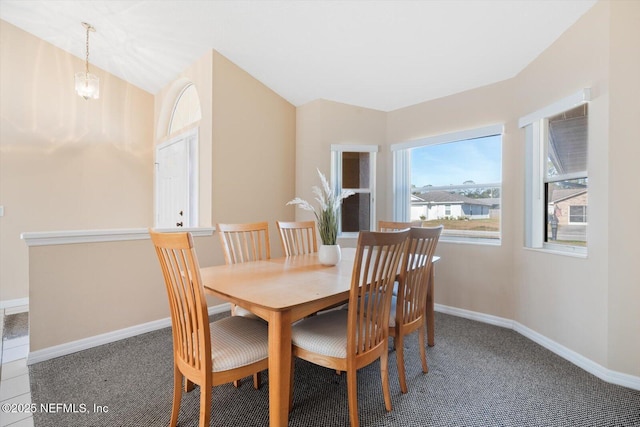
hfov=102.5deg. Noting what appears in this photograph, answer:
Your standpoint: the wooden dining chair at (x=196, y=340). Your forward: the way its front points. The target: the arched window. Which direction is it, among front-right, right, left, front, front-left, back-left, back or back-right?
front-left

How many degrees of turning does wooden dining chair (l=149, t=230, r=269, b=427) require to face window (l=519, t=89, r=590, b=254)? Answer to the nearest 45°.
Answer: approximately 45° to its right

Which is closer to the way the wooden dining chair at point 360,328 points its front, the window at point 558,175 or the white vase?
the white vase

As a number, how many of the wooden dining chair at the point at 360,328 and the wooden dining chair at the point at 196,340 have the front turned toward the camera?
0

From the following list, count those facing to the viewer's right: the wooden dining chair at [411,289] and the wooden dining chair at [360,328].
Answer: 0

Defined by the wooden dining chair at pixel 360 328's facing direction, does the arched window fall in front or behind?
in front

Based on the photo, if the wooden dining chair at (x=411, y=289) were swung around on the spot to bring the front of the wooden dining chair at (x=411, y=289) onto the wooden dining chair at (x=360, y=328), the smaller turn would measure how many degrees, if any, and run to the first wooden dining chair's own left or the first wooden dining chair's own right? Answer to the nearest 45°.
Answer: approximately 90° to the first wooden dining chair's own left

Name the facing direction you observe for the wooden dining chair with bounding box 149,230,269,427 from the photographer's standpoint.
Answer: facing away from the viewer and to the right of the viewer

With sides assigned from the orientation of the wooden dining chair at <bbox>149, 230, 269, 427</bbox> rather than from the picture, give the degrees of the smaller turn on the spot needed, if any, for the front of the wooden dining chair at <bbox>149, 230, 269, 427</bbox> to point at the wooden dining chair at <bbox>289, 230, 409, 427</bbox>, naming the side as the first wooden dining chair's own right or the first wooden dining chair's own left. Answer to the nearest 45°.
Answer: approximately 45° to the first wooden dining chair's own right

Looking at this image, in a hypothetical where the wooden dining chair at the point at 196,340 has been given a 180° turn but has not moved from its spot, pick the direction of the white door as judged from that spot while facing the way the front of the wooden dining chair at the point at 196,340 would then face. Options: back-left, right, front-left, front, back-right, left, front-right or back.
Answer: back-right

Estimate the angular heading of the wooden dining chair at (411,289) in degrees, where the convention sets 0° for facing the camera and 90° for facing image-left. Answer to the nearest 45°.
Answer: approximately 135°

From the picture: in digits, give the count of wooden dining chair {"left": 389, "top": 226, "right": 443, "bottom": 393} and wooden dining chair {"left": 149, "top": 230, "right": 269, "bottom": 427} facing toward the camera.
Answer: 0

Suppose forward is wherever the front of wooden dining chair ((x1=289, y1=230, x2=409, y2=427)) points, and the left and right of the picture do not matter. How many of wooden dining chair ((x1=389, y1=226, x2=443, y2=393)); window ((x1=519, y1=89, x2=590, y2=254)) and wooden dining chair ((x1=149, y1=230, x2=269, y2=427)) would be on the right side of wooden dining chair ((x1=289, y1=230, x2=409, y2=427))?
2

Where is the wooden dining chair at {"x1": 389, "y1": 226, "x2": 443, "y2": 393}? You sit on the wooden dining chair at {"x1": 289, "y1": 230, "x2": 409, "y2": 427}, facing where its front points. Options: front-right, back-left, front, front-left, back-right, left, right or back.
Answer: right

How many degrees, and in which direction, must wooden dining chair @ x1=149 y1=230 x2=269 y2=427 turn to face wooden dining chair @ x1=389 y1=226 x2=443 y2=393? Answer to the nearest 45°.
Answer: approximately 45° to its right

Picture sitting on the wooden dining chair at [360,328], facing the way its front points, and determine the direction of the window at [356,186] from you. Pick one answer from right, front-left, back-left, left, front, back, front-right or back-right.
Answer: front-right

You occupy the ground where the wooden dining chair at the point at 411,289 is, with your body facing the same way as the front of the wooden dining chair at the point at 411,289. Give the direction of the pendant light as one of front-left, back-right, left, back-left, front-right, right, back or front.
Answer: front-left

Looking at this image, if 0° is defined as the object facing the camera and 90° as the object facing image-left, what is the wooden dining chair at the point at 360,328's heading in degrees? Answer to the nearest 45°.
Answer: approximately 135°
